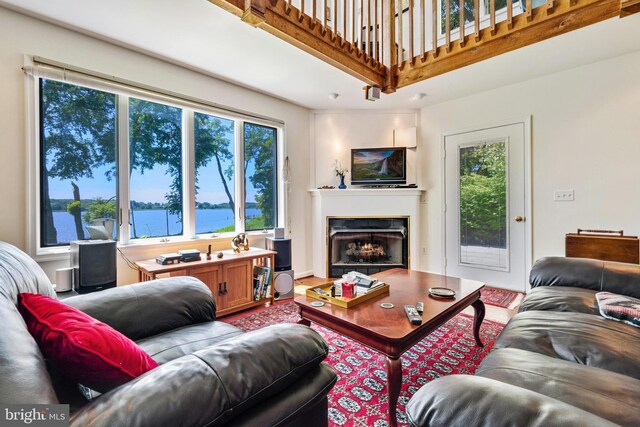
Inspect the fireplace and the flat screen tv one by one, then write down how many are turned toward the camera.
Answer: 2

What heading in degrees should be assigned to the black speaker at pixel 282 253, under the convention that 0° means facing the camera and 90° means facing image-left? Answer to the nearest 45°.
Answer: approximately 315°

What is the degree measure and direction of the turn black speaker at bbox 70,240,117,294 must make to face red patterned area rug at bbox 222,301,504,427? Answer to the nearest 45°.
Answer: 0° — it already faces it

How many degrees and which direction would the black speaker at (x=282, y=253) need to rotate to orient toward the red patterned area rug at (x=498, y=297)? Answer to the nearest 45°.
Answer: approximately 45° to its left

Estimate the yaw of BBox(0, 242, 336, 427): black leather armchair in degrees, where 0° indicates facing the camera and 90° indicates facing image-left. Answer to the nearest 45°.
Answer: approximately 225°

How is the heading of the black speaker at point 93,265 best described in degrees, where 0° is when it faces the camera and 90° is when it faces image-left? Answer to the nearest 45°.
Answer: approximately 315°

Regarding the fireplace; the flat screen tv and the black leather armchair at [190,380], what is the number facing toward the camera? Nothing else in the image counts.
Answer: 2

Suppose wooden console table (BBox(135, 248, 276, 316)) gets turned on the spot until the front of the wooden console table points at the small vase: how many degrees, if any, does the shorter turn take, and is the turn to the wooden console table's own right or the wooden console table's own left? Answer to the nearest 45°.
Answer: approximately 90° to the wooden console table's own left
